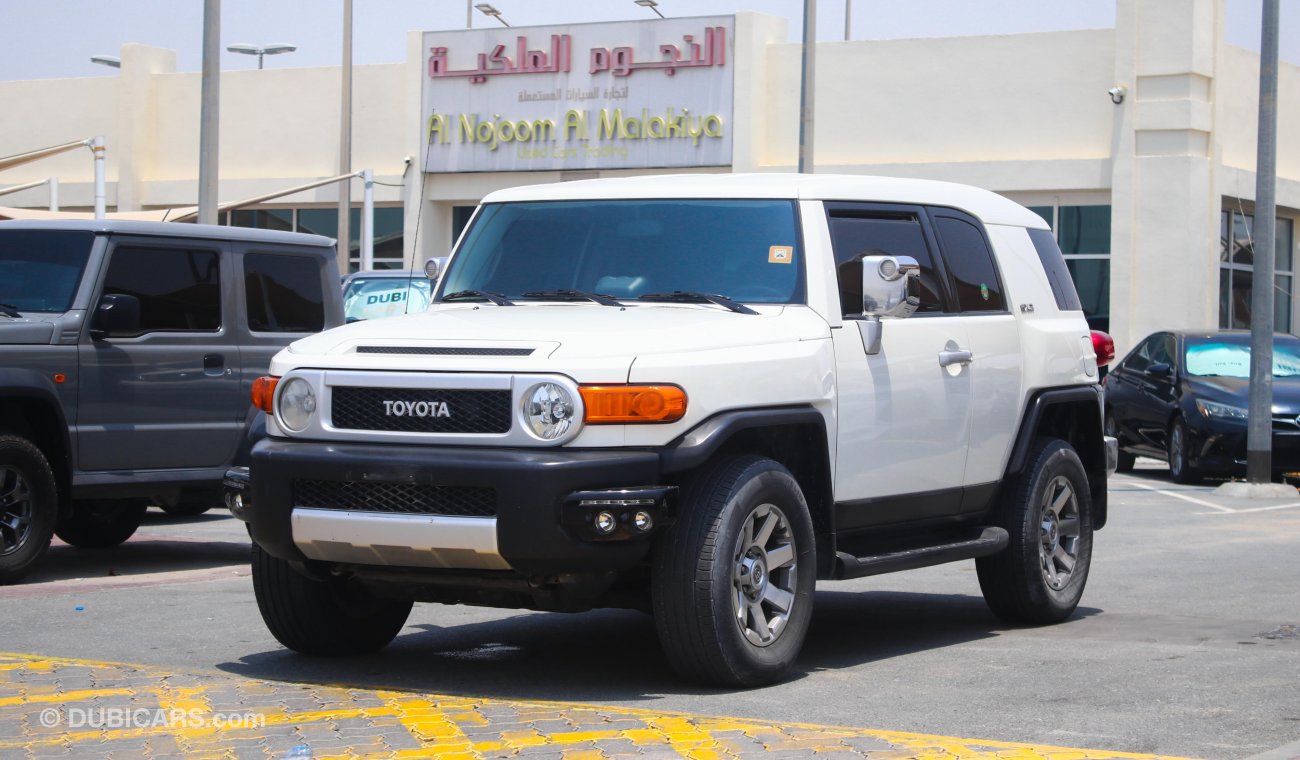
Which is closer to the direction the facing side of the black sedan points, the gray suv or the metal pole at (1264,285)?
the metal pole

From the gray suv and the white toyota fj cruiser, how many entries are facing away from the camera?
0

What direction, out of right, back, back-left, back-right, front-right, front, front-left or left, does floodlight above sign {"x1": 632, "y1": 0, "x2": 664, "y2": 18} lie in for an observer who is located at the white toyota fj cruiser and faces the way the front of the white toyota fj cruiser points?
back-right

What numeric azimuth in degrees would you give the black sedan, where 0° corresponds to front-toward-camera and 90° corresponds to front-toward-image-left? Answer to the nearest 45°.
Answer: approximately 315°

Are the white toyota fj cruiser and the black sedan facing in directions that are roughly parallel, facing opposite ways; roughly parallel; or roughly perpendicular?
roughly perpendicular

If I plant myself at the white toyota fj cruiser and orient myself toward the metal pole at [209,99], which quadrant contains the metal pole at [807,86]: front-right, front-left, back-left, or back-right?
front-right

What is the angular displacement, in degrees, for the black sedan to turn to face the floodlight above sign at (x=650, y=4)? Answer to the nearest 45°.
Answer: approximately 180°

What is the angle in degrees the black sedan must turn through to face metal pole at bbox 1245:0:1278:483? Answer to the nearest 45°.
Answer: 0° — it already faces it

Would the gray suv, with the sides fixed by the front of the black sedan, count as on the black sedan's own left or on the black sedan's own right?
on the black sedan's own right

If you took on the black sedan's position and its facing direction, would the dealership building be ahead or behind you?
behind

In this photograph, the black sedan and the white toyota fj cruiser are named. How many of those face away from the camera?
0
